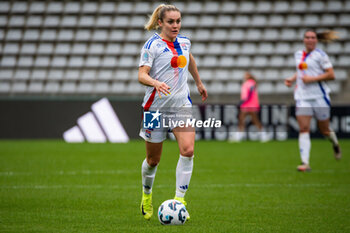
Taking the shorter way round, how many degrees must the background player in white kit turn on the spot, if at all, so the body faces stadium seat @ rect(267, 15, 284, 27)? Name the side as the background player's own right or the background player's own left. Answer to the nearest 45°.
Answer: approximately 135° to the background player's own right

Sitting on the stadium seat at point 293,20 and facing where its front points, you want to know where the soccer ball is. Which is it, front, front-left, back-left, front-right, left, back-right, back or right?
front

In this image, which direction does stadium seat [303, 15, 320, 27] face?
toward the camera

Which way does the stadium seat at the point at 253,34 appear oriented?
toward the camera

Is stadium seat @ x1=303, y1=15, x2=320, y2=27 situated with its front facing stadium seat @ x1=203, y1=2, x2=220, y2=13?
no

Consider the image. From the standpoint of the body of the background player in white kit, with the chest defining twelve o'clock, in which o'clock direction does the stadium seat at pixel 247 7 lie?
The stadium seat is roughly at 4 o'clock from the background player in white kit.

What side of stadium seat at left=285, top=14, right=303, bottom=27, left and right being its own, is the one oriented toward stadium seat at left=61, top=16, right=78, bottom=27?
right

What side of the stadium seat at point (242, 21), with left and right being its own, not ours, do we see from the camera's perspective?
front

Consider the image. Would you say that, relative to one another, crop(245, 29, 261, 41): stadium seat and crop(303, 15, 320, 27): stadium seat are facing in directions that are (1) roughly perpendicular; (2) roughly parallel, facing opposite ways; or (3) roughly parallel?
roughly parallel

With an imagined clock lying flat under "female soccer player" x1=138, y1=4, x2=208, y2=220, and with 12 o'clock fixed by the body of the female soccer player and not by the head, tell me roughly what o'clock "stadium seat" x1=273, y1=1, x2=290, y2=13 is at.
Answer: The stadium seat is roughly at 8 o'clock from the female soccer player.

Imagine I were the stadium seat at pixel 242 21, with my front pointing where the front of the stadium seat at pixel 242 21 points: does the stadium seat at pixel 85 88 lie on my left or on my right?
on my right

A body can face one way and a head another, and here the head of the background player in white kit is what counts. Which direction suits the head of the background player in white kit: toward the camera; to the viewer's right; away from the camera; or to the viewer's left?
toward the camera
